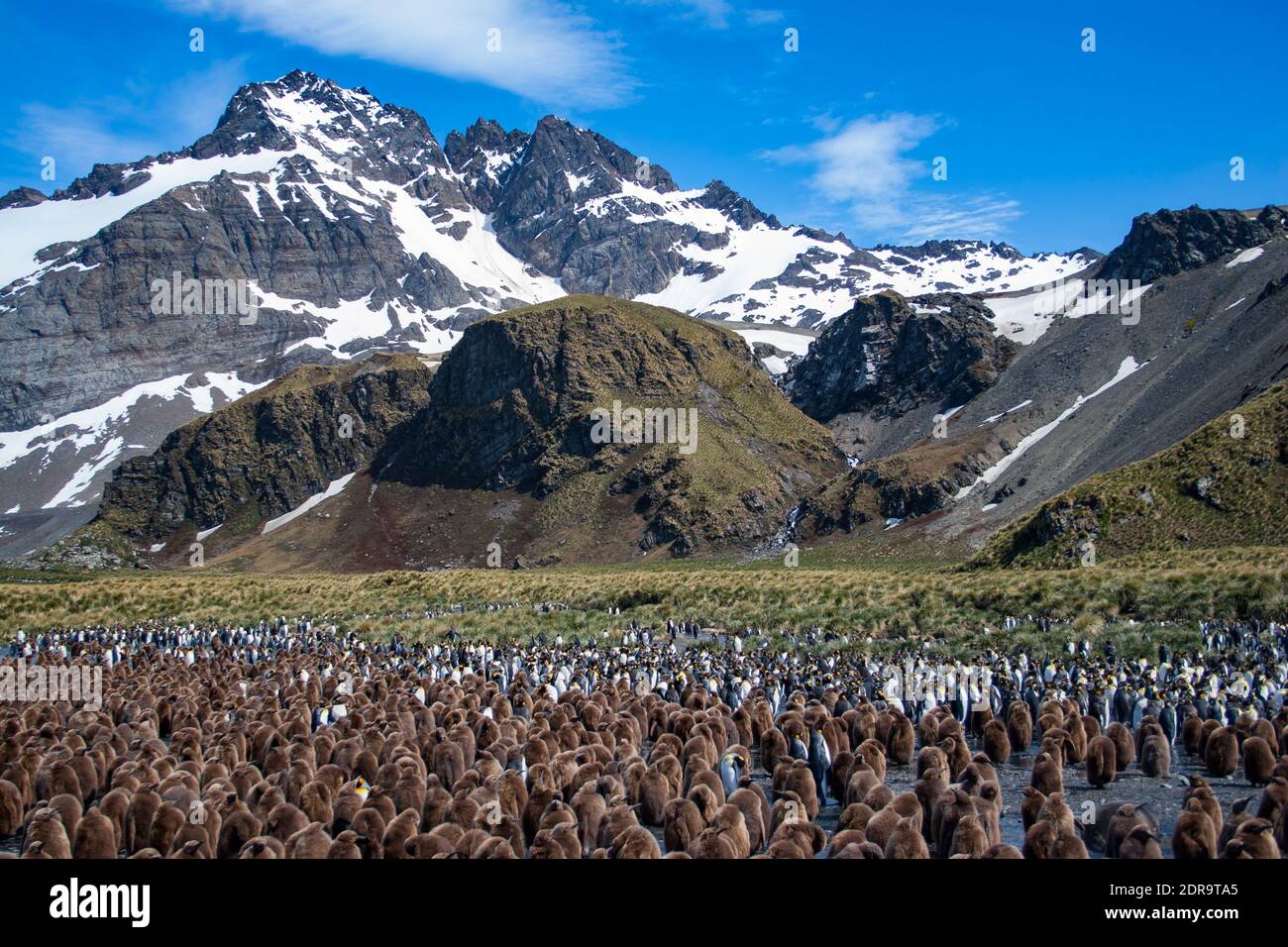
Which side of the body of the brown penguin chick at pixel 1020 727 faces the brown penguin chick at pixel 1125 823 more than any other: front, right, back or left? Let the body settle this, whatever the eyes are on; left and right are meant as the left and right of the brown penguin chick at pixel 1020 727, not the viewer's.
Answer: back

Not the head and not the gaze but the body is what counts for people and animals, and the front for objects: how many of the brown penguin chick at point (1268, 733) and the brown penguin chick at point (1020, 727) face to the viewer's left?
1

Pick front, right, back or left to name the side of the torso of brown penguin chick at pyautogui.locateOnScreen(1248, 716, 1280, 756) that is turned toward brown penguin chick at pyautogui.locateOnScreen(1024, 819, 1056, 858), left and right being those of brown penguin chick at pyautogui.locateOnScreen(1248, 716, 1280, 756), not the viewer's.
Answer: left

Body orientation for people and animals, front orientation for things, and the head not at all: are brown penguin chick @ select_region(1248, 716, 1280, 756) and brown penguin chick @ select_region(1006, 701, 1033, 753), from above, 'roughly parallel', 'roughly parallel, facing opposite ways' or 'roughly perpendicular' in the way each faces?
roughly perpendicular

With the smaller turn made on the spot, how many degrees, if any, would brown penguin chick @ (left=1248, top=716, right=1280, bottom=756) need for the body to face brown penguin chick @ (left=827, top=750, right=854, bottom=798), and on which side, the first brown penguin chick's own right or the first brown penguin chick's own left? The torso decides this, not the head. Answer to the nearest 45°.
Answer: approximately 45° to the first brown penguin chick's own left

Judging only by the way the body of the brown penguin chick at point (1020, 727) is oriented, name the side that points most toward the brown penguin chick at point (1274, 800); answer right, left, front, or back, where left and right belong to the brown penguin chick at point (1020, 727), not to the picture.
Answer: back

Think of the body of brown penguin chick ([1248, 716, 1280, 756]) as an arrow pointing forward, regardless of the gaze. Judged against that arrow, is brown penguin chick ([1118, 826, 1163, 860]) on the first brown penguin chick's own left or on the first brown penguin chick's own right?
on the first brown penguin chick's own left

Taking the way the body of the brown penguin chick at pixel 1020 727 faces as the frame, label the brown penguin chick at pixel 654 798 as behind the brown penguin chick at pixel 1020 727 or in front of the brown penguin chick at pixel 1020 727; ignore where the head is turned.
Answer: behind
